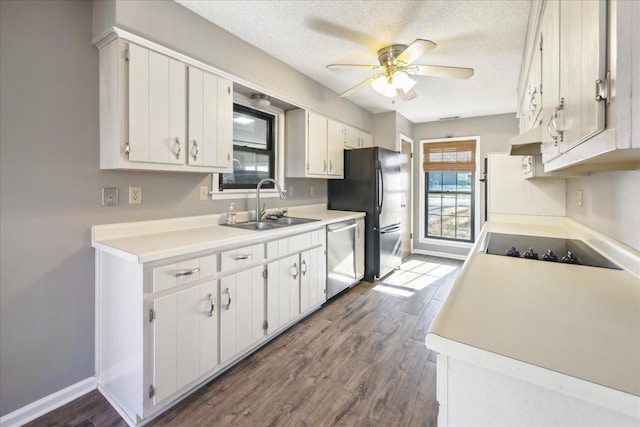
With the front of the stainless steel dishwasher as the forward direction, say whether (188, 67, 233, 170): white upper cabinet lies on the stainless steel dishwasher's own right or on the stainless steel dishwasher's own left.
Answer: on the stainless steel dishwasher's own right

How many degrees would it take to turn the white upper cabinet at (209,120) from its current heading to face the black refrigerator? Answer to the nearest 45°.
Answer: approximately 90° to its left

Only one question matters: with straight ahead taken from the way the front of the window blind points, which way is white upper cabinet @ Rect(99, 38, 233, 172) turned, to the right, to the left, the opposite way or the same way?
to the left

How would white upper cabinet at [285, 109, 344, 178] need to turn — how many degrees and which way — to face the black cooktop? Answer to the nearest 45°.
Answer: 0° — it already faces it
